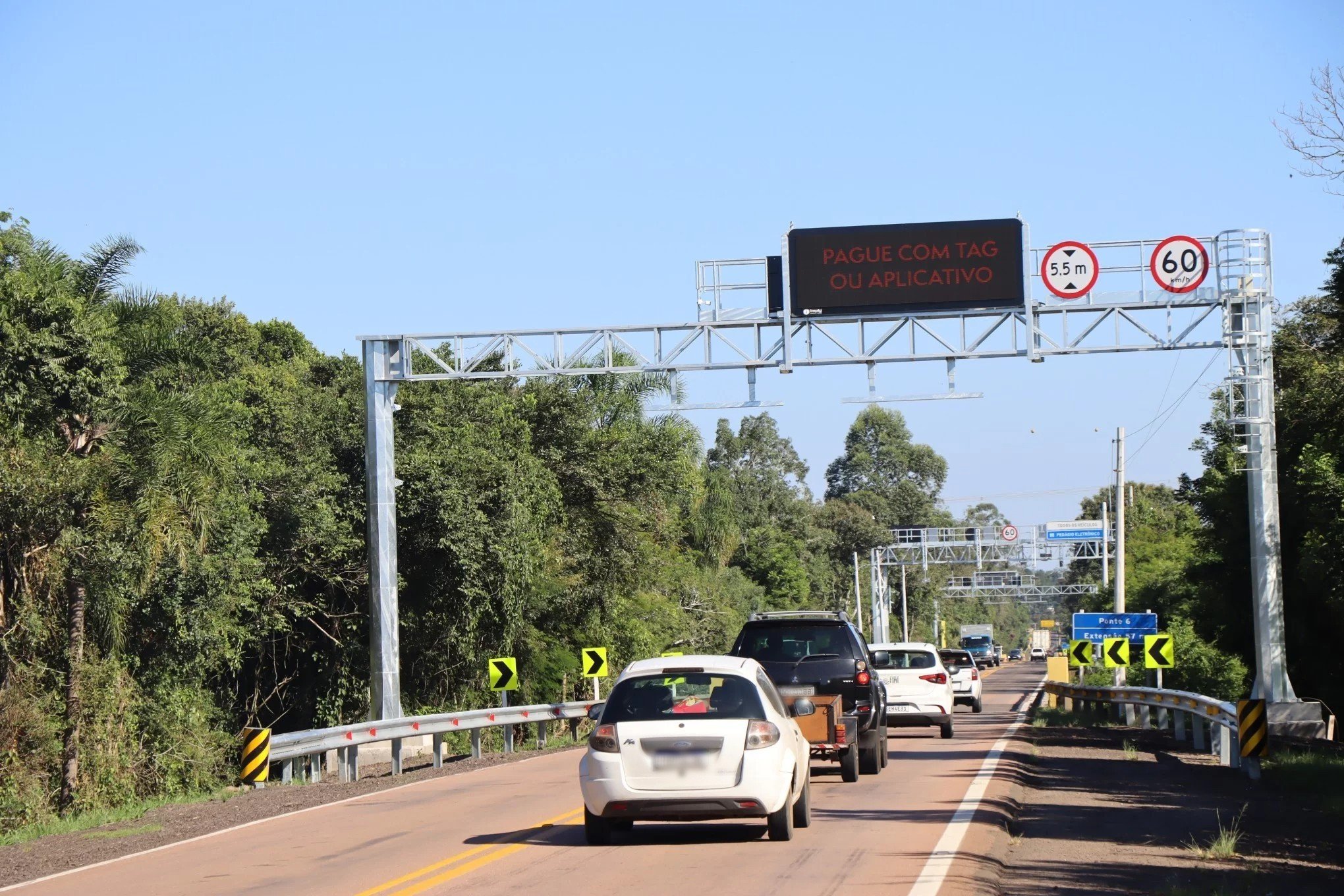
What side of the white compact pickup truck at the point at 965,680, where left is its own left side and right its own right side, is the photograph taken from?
back

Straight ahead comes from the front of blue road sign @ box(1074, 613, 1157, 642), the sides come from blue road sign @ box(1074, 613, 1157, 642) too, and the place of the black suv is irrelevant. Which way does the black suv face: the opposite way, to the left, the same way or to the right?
the opposite way

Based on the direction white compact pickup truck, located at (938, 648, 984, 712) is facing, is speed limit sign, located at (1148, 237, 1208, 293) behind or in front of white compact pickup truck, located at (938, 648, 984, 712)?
behind

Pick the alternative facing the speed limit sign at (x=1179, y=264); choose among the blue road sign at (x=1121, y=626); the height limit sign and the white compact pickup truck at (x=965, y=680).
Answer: the blue road sign

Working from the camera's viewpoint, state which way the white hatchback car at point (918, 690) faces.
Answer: facing away from the viewer

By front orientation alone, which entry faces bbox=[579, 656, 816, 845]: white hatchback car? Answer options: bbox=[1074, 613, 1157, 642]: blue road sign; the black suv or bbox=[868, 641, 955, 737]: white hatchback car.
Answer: the blue road sign

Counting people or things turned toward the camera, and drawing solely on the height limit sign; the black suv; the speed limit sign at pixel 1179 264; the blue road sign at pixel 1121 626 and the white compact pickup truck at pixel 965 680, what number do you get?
3

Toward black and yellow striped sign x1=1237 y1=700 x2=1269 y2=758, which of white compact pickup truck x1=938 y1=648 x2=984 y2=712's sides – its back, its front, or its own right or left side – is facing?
back

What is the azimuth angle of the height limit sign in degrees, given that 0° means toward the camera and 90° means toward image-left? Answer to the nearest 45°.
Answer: approximately 0°

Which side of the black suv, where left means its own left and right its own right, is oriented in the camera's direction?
back

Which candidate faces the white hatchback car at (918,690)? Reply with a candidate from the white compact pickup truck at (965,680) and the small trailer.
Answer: the small trailer
